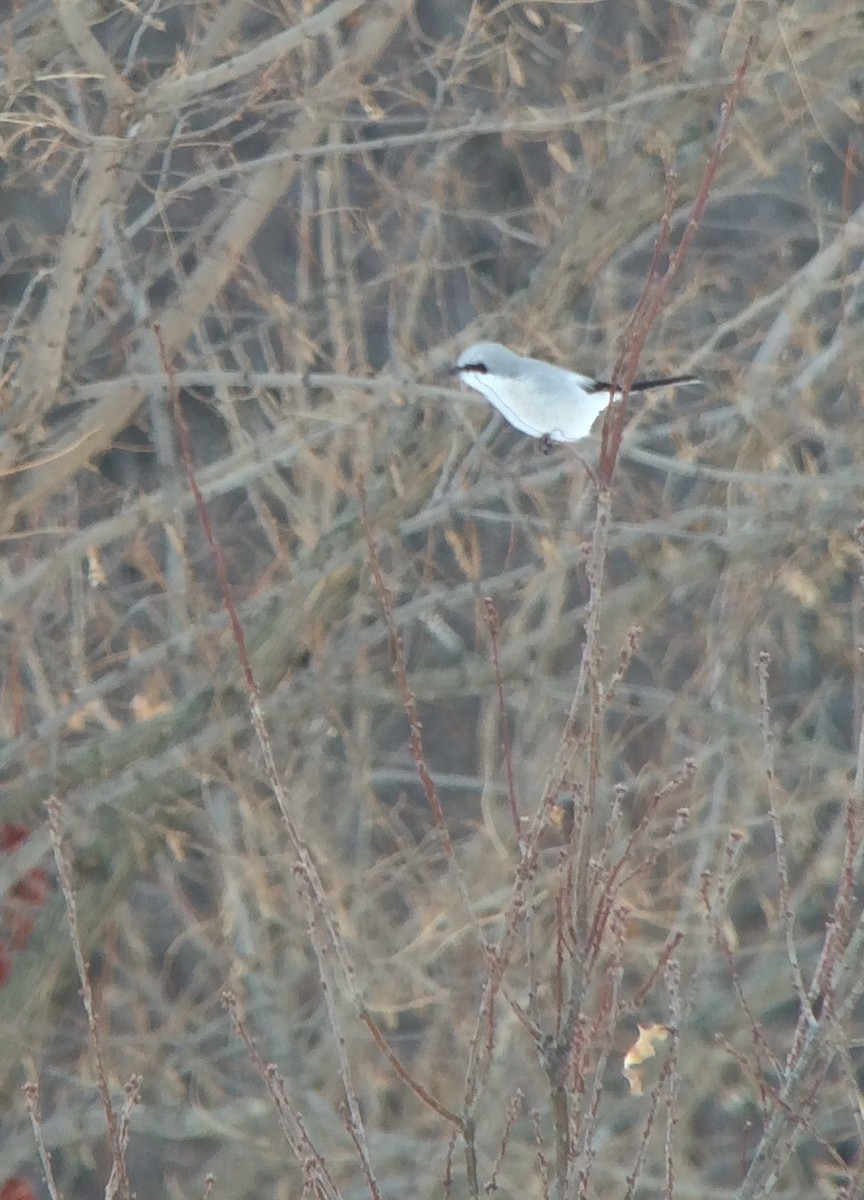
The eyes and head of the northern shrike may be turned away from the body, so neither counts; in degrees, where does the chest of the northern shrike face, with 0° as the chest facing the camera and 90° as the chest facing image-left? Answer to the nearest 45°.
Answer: approximately 90°
